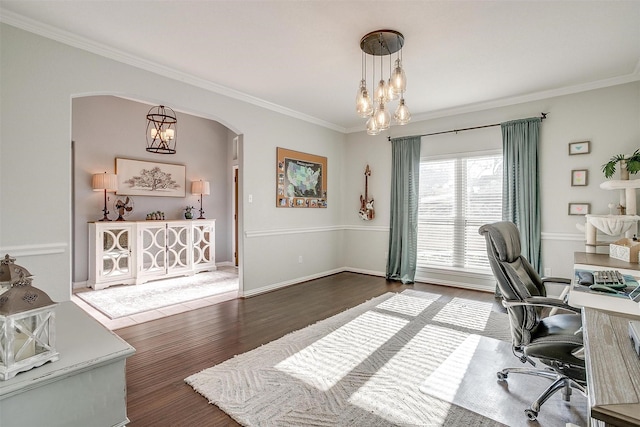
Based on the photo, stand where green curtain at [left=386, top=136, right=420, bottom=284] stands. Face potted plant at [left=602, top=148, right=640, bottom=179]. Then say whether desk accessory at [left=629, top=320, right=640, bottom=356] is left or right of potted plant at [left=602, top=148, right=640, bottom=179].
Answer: right

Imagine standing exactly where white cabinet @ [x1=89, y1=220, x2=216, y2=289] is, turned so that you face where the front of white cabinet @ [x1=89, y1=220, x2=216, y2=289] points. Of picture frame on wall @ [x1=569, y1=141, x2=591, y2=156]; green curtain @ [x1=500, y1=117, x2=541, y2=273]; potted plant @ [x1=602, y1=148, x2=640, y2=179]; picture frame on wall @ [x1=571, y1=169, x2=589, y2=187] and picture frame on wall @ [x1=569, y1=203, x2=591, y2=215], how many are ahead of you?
5

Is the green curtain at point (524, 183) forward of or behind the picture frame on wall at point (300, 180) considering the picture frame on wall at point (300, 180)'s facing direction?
forward

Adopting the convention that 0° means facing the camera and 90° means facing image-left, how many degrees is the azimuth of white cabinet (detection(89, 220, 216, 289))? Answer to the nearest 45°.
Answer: approximately 315°

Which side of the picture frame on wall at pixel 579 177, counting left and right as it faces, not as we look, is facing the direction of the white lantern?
front

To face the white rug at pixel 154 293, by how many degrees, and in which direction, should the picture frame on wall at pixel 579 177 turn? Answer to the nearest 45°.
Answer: approximately 45° to its right

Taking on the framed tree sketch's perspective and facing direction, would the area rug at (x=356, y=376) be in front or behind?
in front

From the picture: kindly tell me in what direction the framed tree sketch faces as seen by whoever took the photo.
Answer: facing the viewer and to the right of the viewer

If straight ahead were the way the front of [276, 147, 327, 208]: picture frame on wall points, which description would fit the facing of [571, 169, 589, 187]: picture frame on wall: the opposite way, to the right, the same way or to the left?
to the right

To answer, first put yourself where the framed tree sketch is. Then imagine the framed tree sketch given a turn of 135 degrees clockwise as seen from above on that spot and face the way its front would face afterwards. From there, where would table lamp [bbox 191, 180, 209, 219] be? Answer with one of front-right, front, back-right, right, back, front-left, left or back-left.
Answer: back
